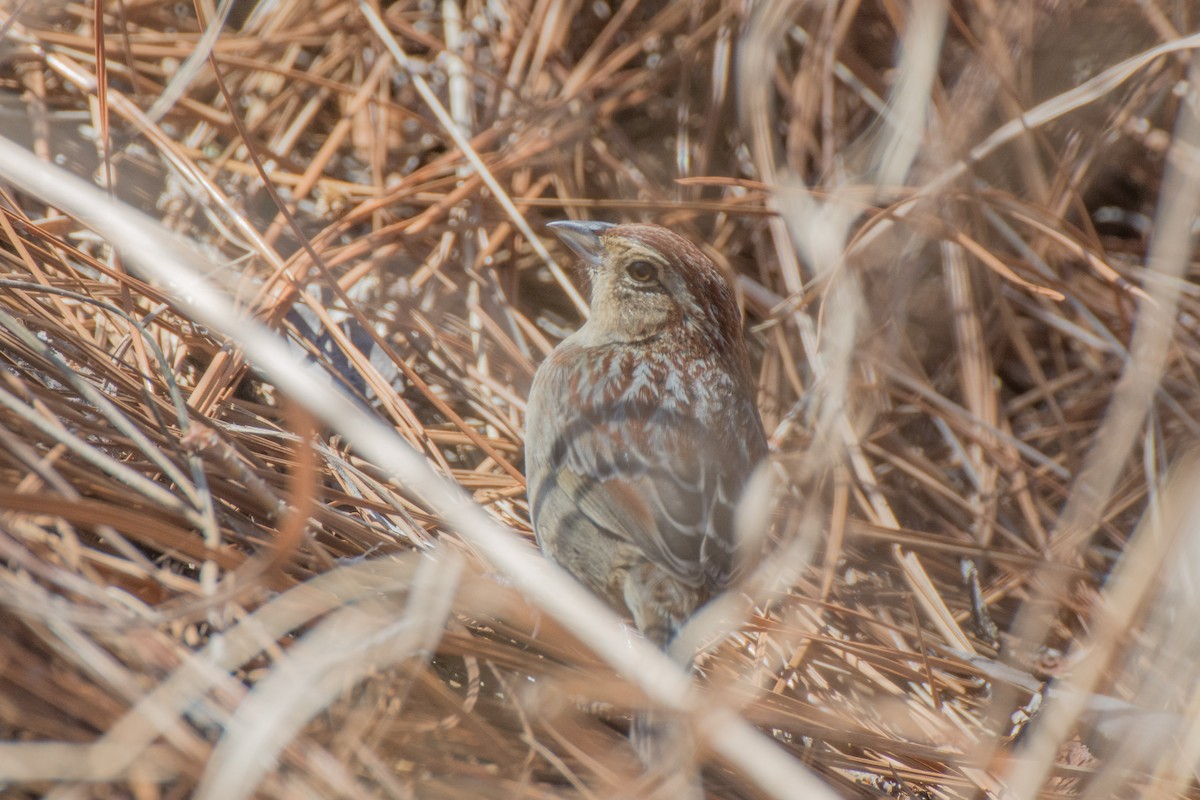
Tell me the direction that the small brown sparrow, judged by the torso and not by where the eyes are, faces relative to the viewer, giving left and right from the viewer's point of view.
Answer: facing away from the viewer and to the left of the viewer
